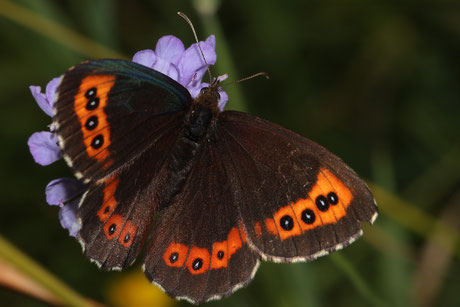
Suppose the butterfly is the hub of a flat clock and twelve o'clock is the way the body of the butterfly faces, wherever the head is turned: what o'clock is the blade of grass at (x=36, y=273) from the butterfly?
The blade of grass is roughly at 7 o'clock from the butterfly.

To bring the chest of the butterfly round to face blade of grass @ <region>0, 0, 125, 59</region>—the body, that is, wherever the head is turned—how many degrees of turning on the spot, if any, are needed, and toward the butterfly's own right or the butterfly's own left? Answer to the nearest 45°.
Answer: approximately 90° to the butterfly's own left

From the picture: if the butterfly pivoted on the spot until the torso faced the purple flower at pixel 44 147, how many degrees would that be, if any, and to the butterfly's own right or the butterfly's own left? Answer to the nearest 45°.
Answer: approximately 135° to the butterfly's own left

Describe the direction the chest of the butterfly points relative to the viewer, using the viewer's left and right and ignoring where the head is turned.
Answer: facing away from the viewer and to the right of the viewer
